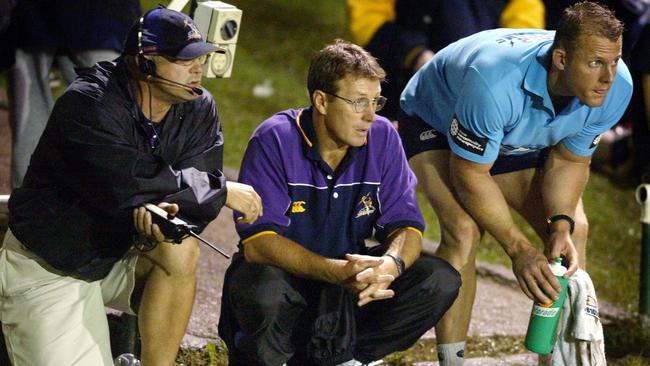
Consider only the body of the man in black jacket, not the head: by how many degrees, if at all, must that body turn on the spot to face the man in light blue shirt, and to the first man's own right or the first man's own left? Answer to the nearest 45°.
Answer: approximately 45° to the first man's own left

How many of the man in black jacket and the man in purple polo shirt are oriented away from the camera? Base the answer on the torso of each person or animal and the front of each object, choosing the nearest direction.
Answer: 0

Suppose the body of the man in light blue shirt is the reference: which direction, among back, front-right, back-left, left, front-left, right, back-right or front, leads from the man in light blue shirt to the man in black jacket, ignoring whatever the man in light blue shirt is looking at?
right

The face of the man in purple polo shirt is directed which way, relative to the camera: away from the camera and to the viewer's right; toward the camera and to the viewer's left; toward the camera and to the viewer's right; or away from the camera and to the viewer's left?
toward the camera and to the viewer's right

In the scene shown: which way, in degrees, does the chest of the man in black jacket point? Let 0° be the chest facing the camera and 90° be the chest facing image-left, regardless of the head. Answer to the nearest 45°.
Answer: approximately 315°

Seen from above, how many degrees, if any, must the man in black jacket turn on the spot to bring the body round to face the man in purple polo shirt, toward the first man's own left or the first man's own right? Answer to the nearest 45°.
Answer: approximately 45° to the first man's own left

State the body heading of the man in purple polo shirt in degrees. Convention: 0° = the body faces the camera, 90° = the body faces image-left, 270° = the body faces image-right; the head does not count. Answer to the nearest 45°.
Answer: approximately 315°

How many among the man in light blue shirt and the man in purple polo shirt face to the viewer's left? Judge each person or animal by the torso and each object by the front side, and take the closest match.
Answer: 0

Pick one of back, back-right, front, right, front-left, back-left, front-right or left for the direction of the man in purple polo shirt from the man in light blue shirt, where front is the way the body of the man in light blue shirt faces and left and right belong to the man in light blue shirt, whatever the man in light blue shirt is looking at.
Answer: right
